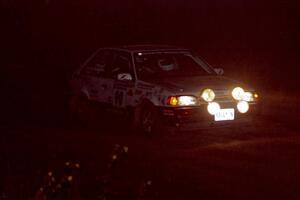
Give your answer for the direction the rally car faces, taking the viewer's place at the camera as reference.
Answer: facing the viewer and to the right of the viewer
